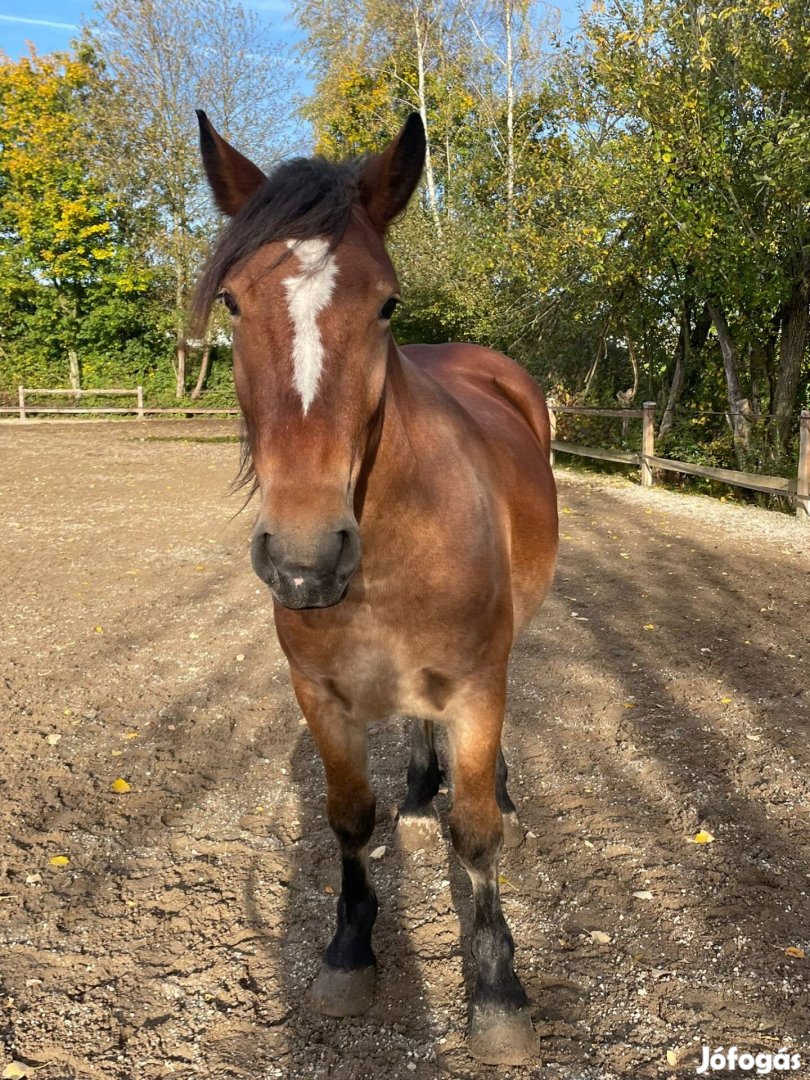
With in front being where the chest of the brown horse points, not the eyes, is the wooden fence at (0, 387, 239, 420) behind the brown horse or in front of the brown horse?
behind

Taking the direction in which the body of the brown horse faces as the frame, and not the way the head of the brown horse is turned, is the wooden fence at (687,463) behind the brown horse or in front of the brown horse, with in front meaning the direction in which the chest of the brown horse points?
behind

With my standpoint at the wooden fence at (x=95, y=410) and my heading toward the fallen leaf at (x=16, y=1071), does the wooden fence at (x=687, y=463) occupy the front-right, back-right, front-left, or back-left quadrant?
front-left

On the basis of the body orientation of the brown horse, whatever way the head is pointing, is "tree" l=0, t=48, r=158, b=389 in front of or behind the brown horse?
behind

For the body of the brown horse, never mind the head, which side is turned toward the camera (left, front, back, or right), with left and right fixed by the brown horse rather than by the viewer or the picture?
front
